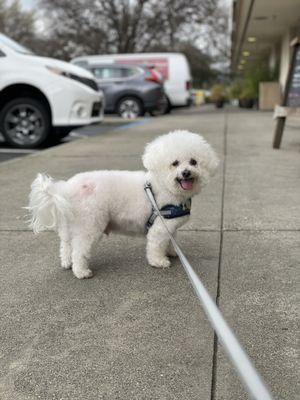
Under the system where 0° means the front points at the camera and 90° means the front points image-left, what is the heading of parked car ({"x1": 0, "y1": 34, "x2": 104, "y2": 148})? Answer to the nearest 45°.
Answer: approximately 315°

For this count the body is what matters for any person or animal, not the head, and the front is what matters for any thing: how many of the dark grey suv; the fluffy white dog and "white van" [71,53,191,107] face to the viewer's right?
1

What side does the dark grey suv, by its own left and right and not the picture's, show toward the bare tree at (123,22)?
right

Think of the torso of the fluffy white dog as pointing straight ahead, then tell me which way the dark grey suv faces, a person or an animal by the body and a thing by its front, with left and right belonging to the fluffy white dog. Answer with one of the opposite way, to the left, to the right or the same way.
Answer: the opposite way

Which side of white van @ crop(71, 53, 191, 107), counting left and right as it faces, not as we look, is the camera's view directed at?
left

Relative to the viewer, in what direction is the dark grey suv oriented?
to the viewer's left

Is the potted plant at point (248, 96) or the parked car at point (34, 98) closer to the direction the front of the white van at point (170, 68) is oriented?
the parked car

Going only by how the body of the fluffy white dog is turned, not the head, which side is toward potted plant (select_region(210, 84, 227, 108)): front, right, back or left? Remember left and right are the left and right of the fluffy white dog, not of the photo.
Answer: left

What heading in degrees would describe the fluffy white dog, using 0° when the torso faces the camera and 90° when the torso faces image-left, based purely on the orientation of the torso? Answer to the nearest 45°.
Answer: approximately 270°

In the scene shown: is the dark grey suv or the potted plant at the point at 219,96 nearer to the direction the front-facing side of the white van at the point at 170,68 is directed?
the dark grey suv
